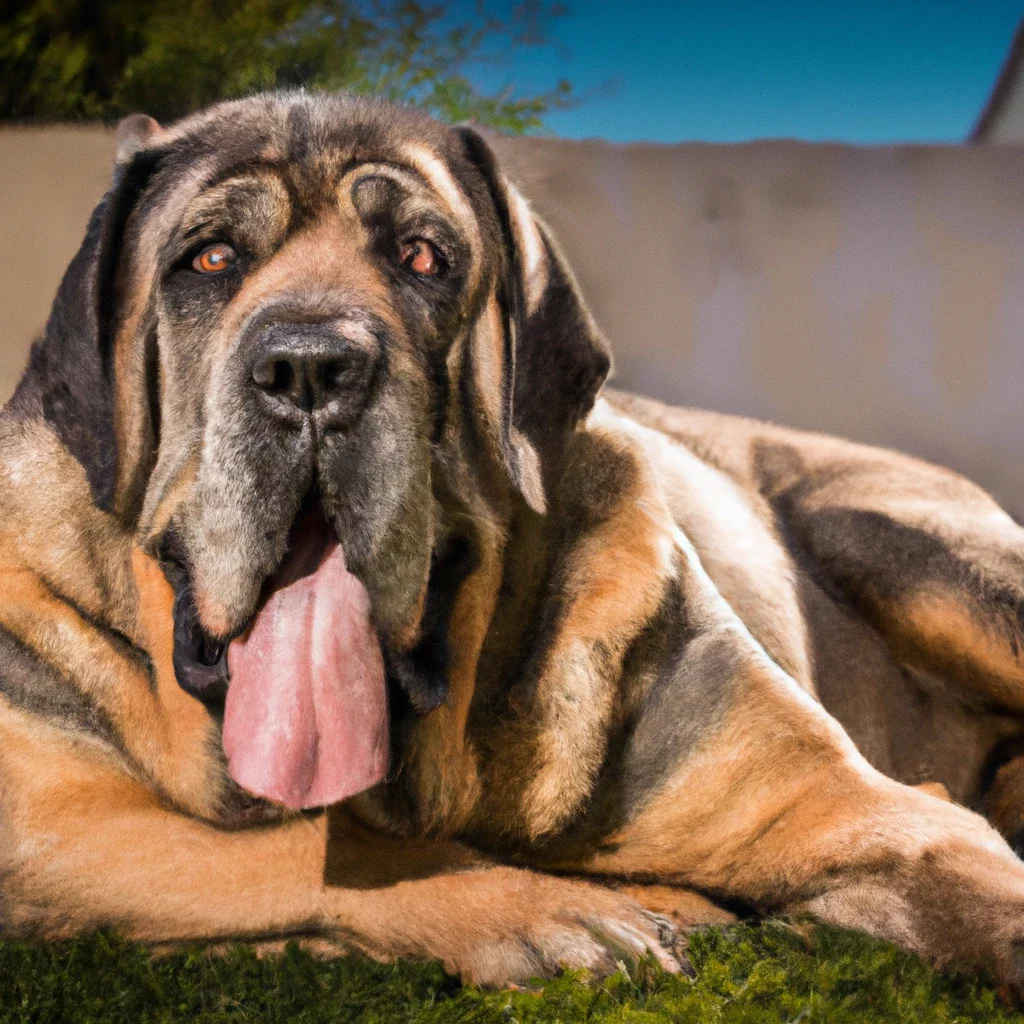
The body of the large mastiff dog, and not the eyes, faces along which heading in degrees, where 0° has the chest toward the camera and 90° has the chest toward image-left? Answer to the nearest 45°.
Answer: approximately 45°
